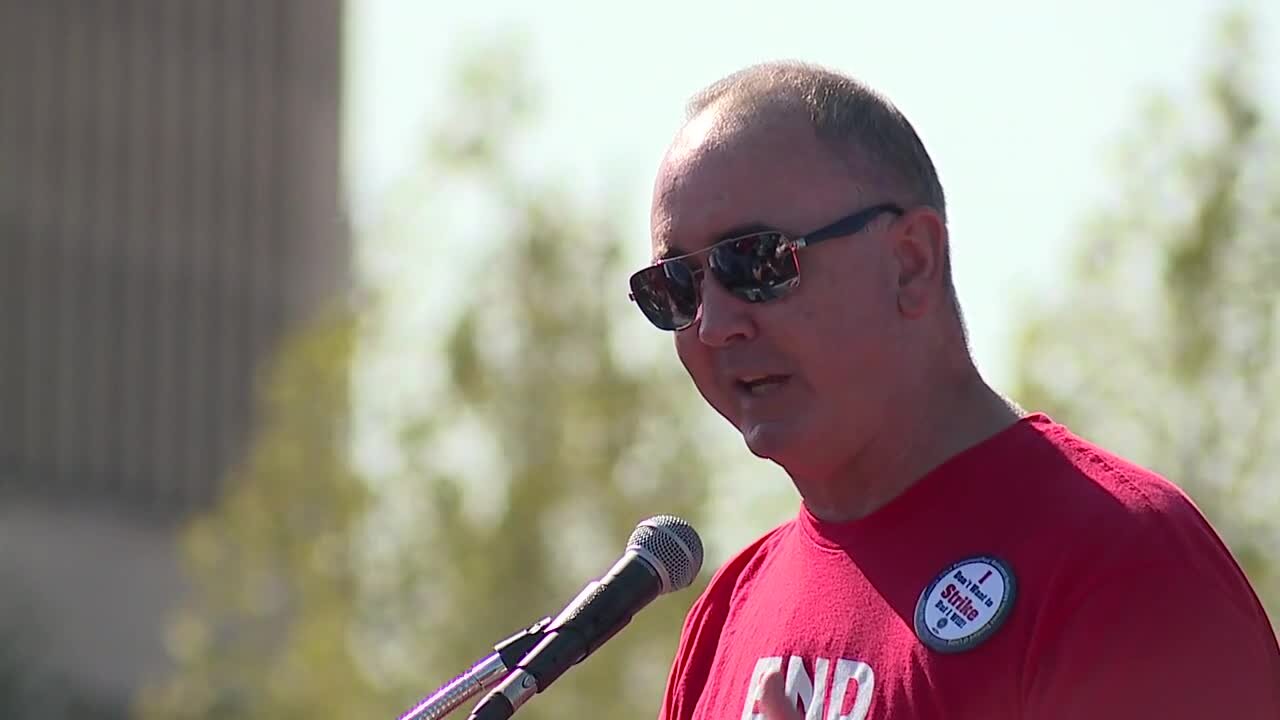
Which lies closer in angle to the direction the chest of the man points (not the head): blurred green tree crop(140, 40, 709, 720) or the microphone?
the microphone

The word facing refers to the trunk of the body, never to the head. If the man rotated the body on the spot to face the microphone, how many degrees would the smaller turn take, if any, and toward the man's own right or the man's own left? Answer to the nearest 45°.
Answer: approximately 45° to the man's own right

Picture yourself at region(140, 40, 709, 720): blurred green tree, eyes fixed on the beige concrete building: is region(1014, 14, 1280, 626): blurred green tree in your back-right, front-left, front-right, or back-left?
back-right

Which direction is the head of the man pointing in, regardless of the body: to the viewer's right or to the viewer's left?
to the viewer's left

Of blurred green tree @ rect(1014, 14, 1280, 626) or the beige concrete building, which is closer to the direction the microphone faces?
the blurred green tree

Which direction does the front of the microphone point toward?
to the viewer's right

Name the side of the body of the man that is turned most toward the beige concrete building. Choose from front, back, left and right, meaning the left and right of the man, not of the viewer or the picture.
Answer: right

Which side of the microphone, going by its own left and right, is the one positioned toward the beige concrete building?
left

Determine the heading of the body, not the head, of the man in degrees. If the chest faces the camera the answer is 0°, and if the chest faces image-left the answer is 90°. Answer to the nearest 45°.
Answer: approximately 45°

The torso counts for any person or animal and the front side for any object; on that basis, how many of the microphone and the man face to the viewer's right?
1

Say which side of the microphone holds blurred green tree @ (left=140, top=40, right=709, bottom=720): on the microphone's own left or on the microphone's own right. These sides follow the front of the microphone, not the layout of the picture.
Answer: on the microphone's own left
